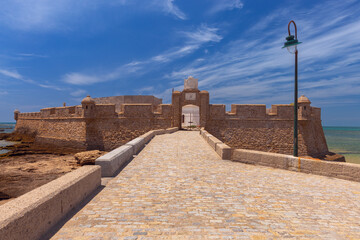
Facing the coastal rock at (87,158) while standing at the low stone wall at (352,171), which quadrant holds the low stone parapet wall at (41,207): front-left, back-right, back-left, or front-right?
front-left

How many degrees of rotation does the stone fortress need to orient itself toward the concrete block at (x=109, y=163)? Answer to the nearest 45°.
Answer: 0° — it already faces it

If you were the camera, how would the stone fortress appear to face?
facing the viewer

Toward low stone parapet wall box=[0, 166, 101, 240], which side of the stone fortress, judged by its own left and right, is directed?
front

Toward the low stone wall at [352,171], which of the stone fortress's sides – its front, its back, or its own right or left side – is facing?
front

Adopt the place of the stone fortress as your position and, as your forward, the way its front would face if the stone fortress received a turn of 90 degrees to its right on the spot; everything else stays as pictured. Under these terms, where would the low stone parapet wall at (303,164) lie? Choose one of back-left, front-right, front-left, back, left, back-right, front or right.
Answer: left

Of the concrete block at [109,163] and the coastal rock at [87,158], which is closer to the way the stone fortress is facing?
the concrete block

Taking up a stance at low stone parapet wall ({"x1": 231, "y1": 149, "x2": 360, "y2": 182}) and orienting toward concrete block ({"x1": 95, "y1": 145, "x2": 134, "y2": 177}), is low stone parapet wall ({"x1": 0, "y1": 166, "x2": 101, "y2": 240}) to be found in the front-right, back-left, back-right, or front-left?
front-left

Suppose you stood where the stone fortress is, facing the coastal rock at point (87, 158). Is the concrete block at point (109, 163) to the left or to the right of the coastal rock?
left

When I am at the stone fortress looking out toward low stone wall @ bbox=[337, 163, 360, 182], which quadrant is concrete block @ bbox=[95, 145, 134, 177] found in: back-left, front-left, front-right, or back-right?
front-right

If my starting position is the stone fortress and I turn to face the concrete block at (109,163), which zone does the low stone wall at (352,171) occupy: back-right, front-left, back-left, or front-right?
front-left
